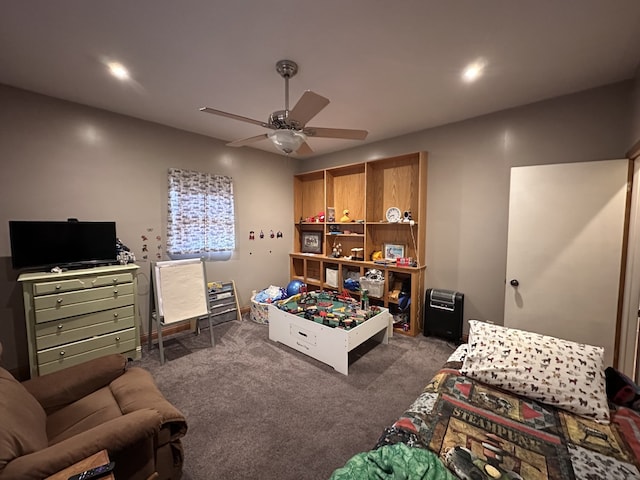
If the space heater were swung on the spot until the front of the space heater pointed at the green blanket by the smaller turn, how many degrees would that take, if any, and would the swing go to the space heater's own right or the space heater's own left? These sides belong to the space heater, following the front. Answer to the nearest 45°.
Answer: approximately 45° to the space heater's own left

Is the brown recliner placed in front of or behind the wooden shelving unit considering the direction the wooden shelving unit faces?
in front

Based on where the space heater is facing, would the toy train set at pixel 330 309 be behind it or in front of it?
in front

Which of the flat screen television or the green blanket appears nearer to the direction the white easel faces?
the green blanket

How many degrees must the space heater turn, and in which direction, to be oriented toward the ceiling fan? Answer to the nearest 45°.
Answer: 0° — it already faces it

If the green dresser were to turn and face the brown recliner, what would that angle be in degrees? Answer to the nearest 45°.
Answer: approximately 45° to its right

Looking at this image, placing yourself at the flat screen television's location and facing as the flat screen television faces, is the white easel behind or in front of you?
in front
